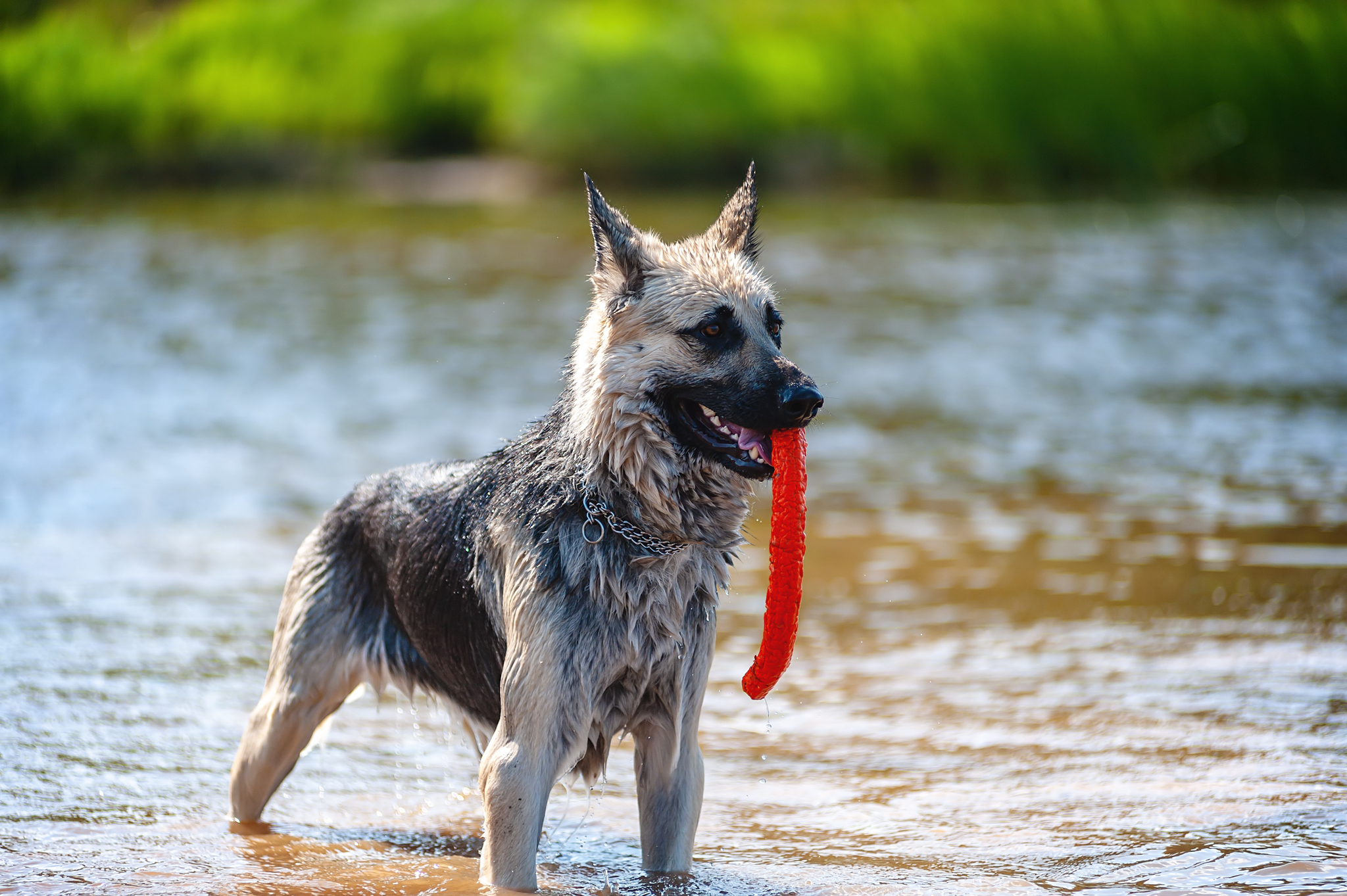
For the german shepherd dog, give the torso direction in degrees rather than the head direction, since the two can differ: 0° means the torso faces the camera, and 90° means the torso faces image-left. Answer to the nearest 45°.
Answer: approximately 315°
